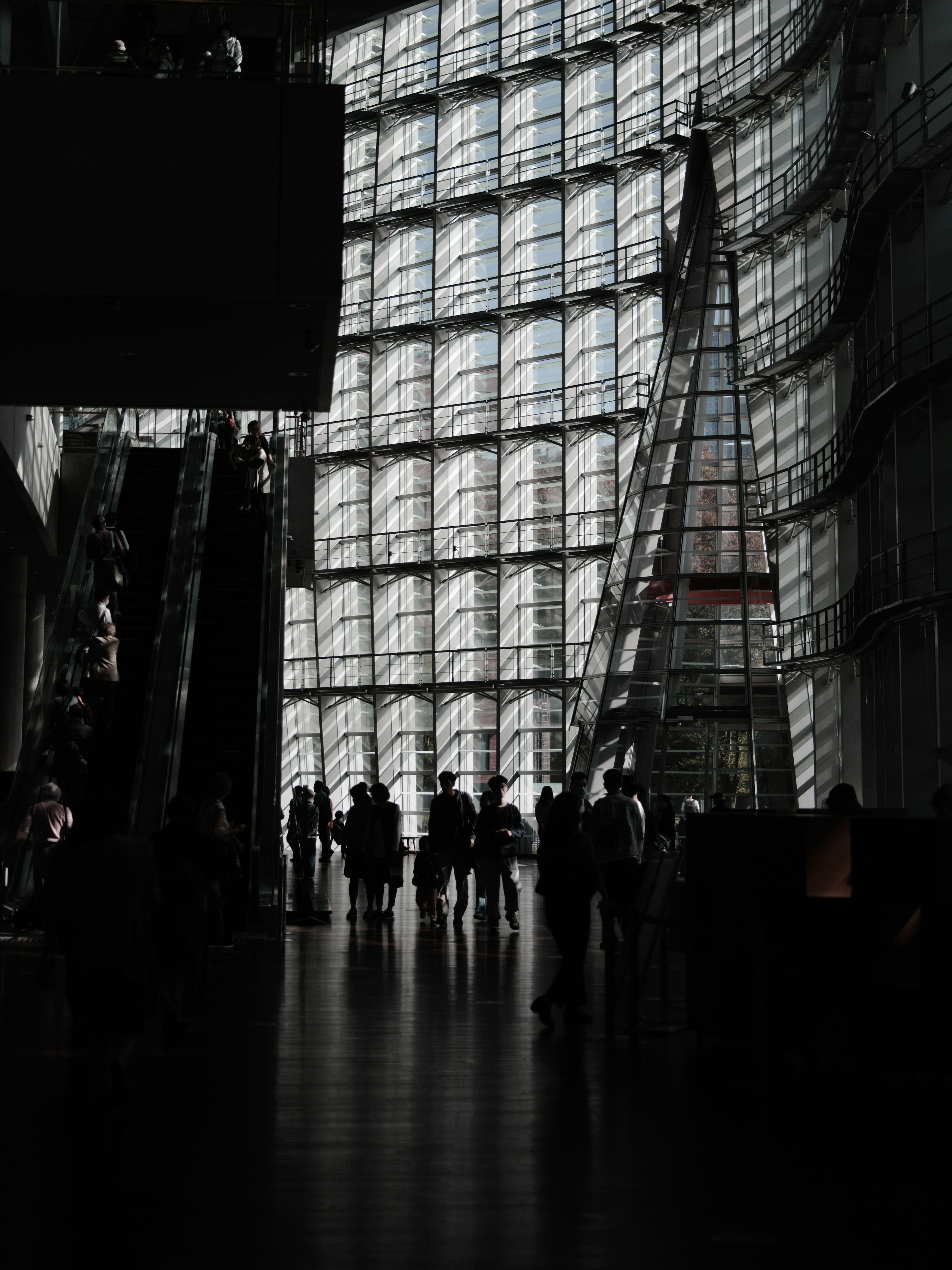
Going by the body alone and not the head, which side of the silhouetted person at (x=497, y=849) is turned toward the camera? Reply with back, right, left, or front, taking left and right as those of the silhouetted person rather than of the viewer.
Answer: front
